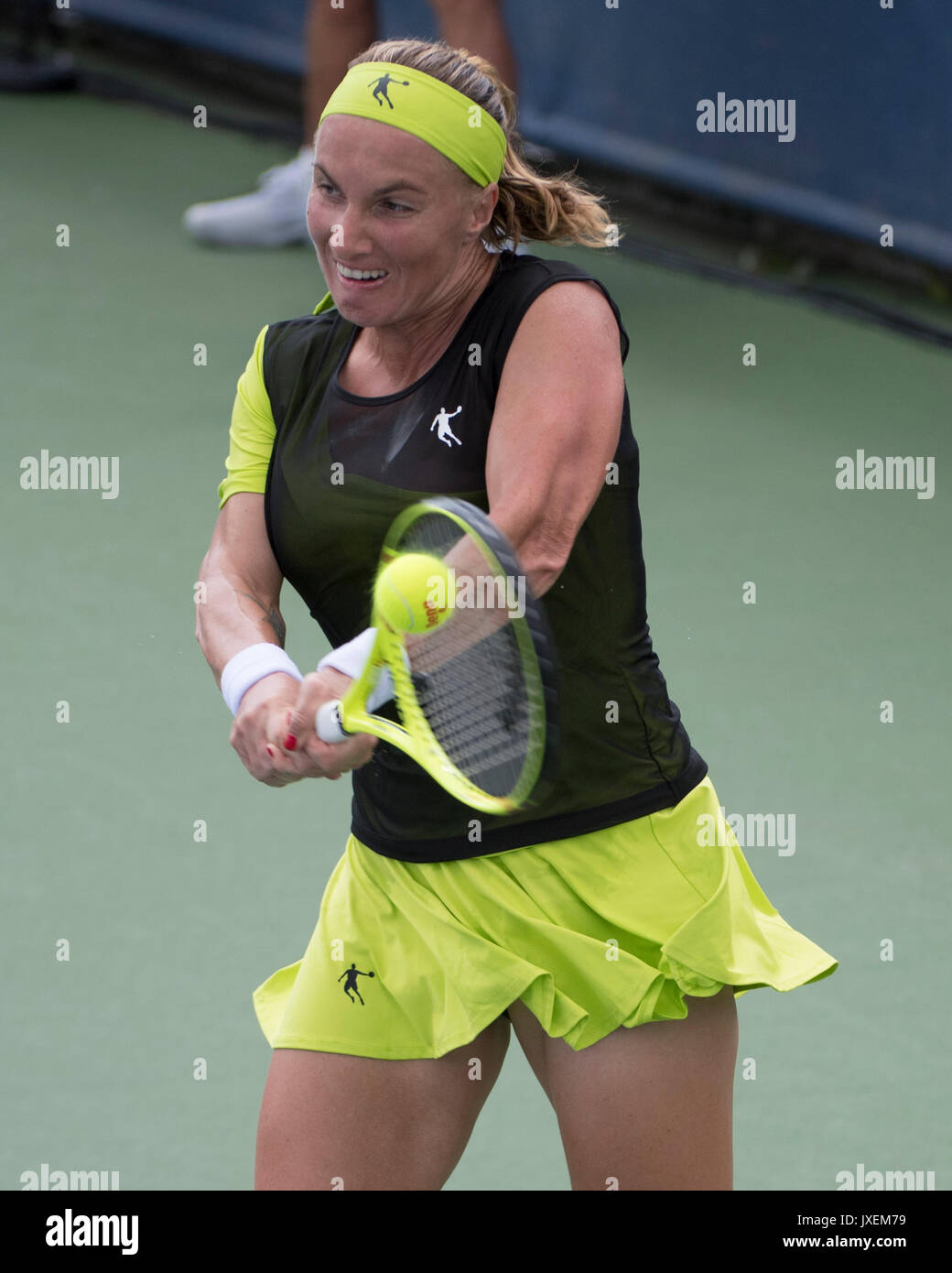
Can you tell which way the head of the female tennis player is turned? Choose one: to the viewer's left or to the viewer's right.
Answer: to the viewer's left

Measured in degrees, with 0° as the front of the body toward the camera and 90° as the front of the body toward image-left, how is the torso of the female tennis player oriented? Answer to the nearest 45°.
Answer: approximately 45°
